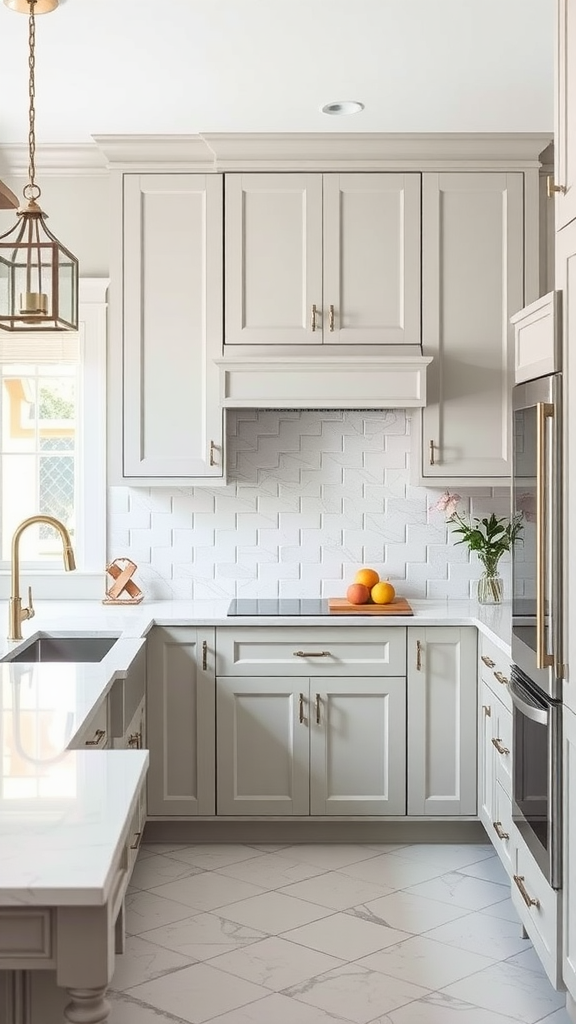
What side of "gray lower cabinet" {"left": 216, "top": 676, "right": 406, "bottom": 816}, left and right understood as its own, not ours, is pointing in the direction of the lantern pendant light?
front

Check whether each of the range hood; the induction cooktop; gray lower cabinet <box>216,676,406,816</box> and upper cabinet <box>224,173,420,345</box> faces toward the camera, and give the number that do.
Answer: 4

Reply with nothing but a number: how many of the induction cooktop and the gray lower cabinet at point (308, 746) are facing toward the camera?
2

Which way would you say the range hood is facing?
toward the camera

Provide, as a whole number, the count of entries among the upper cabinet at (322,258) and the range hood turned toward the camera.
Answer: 2

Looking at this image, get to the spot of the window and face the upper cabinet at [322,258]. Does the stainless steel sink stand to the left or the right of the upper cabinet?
right

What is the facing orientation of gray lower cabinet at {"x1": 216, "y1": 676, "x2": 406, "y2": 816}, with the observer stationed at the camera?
facing the viewer
